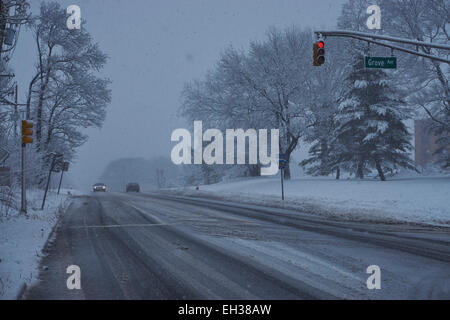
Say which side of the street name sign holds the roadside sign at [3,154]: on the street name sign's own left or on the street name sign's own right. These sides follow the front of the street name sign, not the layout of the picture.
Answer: on the street name sign's own right

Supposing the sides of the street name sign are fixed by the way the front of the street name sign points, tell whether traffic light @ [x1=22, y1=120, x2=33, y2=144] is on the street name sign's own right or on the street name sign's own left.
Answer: on the street name sign's own right

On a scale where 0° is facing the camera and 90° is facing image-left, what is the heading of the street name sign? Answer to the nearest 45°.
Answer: approximately 0°

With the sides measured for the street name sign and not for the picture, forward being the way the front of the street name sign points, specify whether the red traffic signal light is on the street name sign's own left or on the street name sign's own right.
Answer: on the street name sign's own right

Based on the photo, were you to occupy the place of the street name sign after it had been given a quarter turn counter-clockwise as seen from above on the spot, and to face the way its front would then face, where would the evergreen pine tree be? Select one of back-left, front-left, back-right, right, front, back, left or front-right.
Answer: left
